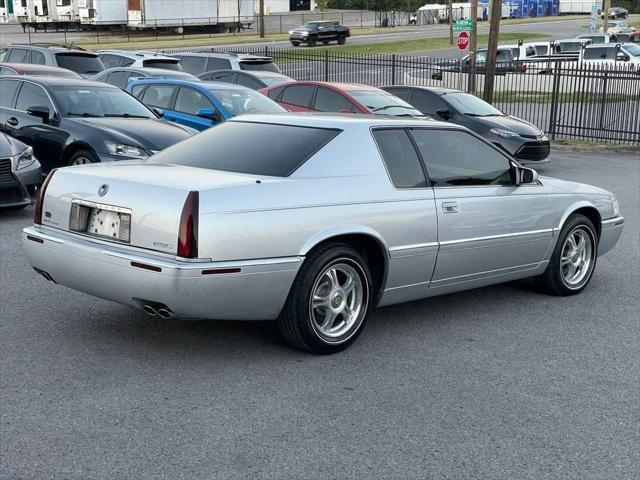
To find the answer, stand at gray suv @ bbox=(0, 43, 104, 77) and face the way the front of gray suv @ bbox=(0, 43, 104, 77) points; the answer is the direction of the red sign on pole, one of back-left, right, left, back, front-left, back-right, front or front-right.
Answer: back-right

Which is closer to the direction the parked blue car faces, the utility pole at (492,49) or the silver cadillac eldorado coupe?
the silver cadillac eldorado coupe

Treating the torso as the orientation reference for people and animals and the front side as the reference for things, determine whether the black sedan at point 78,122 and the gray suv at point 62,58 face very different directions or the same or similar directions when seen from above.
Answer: very different directions

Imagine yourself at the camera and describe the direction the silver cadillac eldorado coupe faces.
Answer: facing away from the viewer and to the right of the viewer

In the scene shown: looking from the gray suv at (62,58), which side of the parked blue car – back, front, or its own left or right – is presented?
back

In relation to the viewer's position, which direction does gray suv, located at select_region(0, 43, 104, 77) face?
facing away from the viewer and to the left of the viewer

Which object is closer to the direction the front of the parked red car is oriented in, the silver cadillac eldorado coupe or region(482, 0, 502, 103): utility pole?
the silver cadillac eldorado coupe

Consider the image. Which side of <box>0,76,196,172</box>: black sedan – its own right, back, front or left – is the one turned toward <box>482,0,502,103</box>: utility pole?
left

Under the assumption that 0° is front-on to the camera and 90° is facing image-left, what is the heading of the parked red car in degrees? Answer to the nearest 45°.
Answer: approximately 315°
